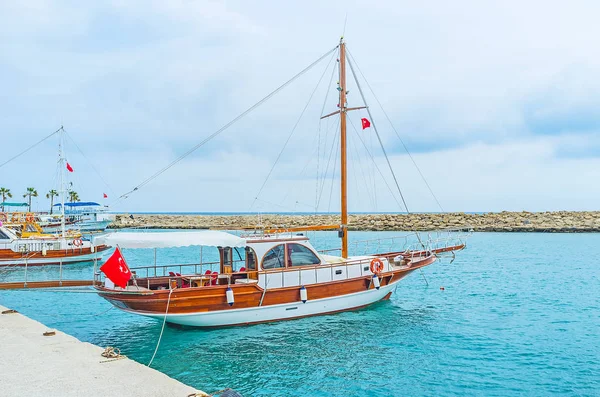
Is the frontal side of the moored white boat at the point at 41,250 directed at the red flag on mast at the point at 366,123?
no

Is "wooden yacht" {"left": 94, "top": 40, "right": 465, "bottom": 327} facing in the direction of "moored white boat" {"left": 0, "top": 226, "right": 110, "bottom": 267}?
no

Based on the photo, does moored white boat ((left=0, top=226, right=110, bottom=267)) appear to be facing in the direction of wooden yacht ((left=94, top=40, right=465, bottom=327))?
no

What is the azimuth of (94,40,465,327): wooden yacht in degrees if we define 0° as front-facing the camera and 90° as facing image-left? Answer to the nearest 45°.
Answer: approximately 225°

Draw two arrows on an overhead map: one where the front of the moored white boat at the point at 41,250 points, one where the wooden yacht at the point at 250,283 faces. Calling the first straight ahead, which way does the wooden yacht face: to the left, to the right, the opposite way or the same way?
the same way

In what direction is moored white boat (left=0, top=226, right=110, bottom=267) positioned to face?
to the viewer's right
